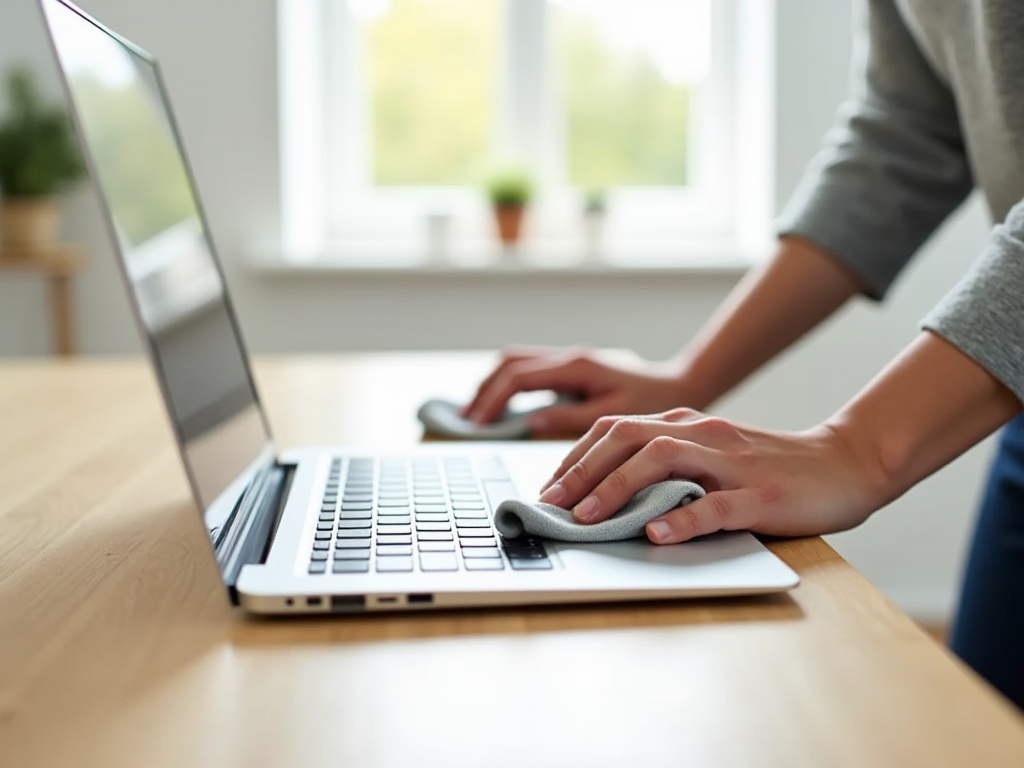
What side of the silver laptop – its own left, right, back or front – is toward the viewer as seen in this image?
right

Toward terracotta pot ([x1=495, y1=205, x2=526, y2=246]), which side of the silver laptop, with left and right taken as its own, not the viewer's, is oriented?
left

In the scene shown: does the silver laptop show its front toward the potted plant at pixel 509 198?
no

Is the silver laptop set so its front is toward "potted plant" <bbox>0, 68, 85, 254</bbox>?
no

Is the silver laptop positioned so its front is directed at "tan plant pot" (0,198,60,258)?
no
